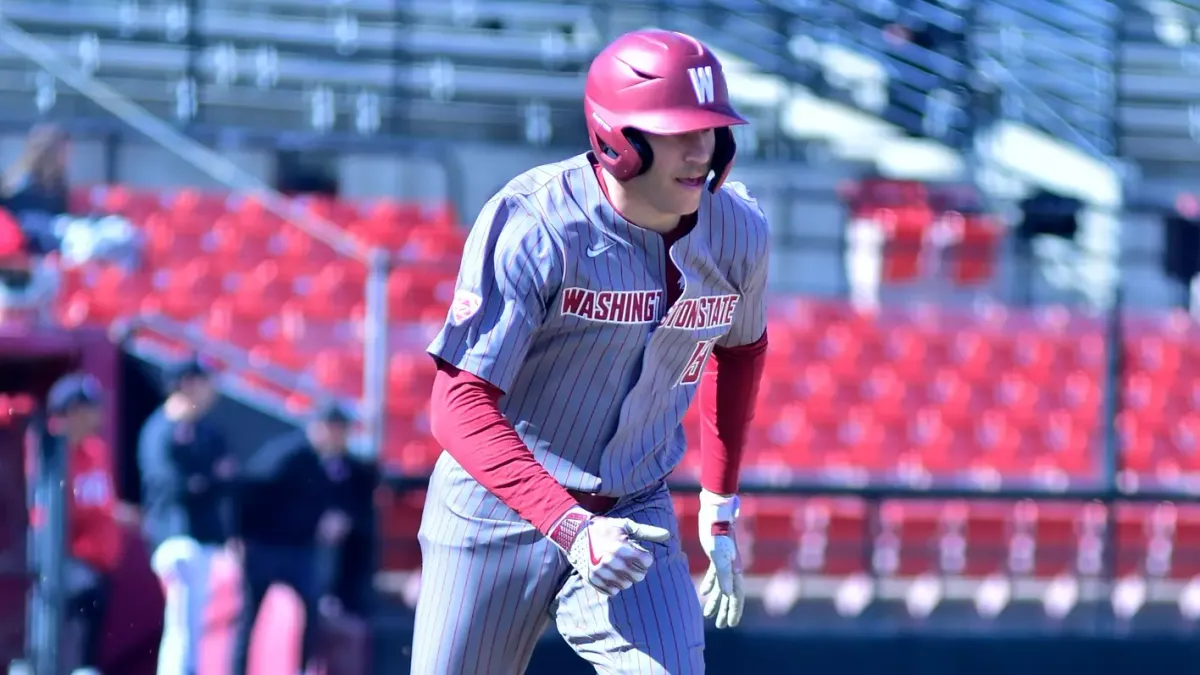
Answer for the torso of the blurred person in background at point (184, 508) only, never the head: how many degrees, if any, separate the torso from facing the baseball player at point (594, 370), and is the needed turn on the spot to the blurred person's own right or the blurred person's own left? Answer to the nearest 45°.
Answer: approximately 90° to the blurred person's own right

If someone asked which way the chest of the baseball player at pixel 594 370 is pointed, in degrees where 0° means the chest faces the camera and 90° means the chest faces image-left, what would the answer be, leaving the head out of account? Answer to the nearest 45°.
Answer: approximately 315°

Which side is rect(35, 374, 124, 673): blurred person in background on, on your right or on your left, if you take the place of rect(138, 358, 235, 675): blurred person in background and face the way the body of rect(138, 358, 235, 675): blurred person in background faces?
on your right

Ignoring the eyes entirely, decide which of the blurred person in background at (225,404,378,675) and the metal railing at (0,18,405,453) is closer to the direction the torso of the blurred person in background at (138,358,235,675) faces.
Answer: the blurred person in background

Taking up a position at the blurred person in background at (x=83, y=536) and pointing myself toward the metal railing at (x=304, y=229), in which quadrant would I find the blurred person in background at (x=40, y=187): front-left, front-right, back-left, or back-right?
front-left

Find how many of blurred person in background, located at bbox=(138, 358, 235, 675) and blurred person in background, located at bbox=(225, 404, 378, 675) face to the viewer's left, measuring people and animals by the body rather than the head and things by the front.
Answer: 0

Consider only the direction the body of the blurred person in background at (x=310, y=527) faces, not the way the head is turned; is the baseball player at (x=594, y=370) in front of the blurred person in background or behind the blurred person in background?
in front

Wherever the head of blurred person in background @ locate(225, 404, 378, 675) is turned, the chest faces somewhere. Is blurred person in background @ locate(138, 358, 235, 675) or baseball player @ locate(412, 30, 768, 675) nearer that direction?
the baseball player

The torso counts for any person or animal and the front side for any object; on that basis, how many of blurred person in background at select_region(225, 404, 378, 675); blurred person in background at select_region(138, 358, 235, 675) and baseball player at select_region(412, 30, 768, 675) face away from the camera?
0

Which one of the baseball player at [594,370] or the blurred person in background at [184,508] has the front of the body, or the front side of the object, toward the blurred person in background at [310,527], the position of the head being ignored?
the blurred person in background at [184,508]

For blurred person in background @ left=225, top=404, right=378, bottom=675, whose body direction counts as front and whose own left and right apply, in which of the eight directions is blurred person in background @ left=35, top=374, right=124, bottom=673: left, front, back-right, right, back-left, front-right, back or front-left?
right

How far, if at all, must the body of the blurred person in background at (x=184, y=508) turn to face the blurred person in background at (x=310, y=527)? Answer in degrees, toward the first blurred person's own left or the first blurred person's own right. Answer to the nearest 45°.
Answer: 0° — they already face them

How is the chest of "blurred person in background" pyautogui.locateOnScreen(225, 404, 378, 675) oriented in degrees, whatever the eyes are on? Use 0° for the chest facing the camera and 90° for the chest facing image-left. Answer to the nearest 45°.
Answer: approximately 315°

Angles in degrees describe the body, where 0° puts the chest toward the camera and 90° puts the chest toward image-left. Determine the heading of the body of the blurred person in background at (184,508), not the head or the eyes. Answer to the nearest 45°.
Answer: approximately 270°
